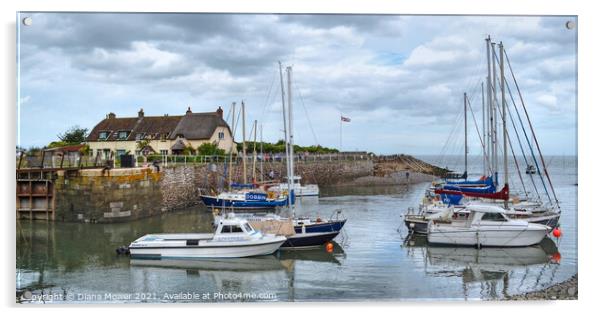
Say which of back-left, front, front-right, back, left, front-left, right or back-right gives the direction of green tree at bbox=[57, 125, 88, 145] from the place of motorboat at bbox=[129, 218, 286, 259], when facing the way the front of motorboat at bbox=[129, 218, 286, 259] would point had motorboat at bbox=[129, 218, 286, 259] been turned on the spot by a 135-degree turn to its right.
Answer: right

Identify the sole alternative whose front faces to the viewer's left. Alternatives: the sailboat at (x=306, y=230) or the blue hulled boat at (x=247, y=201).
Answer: the blue hulled boat

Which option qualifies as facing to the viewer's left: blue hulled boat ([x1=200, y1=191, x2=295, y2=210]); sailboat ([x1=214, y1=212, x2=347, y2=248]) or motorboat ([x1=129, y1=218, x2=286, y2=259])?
the blue hulled boat

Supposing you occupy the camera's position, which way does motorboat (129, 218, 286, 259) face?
facing to the right of the viewer

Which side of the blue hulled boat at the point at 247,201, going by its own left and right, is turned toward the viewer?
left

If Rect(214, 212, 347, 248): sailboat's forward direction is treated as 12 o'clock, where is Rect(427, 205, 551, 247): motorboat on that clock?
Rect(427, 205, 551, 247): motorboat is roughly at 12 o'clock from Rect(214, 212, 347, 248): sailboat.

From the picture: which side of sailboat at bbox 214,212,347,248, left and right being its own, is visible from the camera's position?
right
